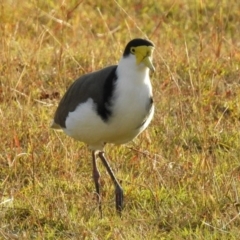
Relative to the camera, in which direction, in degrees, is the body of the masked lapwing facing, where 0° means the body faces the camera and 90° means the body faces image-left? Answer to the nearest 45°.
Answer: approximately 315°
